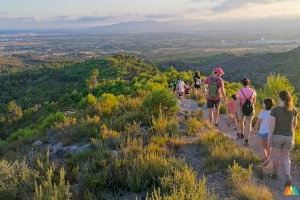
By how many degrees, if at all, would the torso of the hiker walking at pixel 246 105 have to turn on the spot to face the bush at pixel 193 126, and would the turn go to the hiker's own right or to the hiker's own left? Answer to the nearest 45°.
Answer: approximately 90° to the hiker's own left

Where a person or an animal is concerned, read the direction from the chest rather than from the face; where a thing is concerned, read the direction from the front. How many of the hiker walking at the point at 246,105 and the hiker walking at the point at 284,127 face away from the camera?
2

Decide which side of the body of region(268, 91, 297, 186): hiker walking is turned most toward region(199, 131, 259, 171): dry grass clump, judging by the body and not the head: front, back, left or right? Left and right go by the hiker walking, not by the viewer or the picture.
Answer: left

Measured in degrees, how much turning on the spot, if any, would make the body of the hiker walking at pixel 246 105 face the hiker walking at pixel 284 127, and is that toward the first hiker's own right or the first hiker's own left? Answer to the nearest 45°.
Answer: approximately 180°

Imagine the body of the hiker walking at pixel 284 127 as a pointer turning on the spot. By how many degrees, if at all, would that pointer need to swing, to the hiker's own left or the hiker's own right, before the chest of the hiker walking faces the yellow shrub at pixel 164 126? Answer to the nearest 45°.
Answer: approximately 45° to the hiker's own left

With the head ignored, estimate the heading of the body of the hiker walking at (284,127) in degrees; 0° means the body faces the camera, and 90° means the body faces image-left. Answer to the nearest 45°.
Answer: approximately 180°

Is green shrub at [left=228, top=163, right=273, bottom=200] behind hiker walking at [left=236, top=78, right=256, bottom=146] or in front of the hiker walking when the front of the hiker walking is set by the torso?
behind

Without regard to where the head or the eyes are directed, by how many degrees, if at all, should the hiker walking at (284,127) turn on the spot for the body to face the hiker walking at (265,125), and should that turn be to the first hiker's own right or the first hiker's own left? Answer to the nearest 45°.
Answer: approximately 45° to the first hiker's own left

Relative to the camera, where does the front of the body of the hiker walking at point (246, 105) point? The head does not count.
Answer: away from the camera

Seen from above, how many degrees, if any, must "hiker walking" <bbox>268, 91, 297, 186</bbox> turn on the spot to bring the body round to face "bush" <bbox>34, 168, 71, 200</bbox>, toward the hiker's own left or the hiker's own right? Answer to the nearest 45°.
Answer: approximately 135° to the hiker's own left

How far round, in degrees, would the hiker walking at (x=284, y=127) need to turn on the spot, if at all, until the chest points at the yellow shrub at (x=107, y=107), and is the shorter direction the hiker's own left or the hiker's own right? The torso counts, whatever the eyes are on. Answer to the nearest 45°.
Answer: approximately 45° to the hiker's own left
